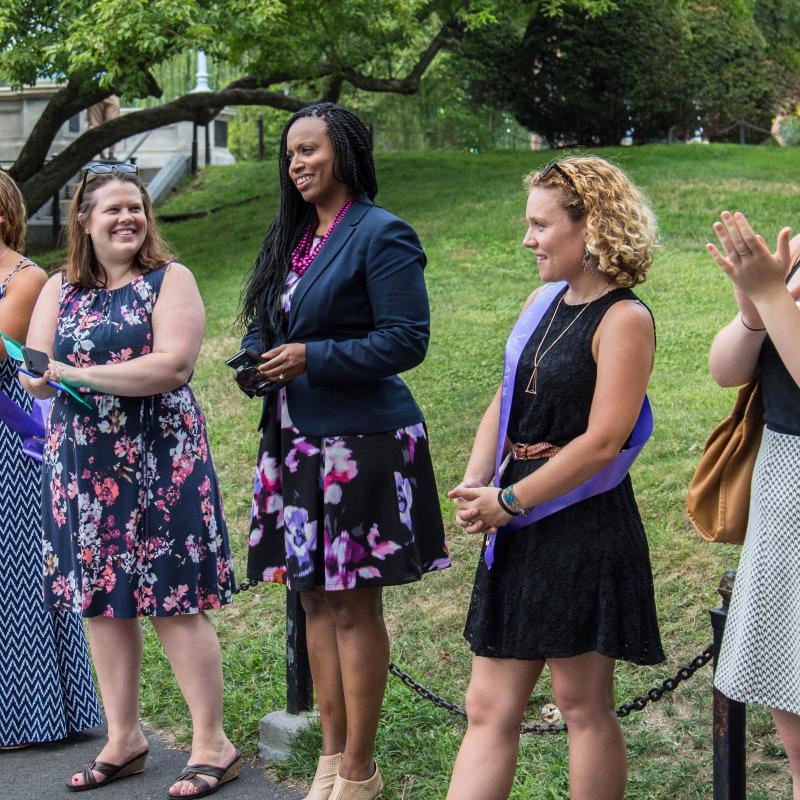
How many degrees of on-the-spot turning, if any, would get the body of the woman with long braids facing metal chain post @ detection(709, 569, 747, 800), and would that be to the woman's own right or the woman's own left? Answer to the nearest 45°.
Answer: approximately 90° to the woman's own left

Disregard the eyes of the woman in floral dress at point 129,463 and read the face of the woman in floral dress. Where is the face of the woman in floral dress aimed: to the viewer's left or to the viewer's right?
to the viewer's right

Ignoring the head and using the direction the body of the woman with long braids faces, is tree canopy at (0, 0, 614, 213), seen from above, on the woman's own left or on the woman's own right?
on the woman's own right

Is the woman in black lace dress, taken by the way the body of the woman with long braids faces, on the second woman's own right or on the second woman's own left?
on the second woman's own left
